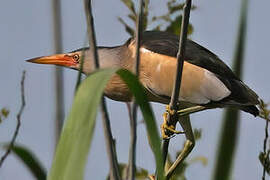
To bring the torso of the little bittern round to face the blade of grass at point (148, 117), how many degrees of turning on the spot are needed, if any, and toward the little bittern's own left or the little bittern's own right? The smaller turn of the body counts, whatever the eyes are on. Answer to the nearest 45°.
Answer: approximately 90° to the little bittern's own left

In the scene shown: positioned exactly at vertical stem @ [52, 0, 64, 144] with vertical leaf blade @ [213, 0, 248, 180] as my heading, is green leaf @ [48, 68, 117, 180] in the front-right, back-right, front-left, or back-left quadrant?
front-right

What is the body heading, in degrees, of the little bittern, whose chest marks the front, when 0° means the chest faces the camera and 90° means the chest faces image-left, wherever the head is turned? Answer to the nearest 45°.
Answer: approximately 90°
